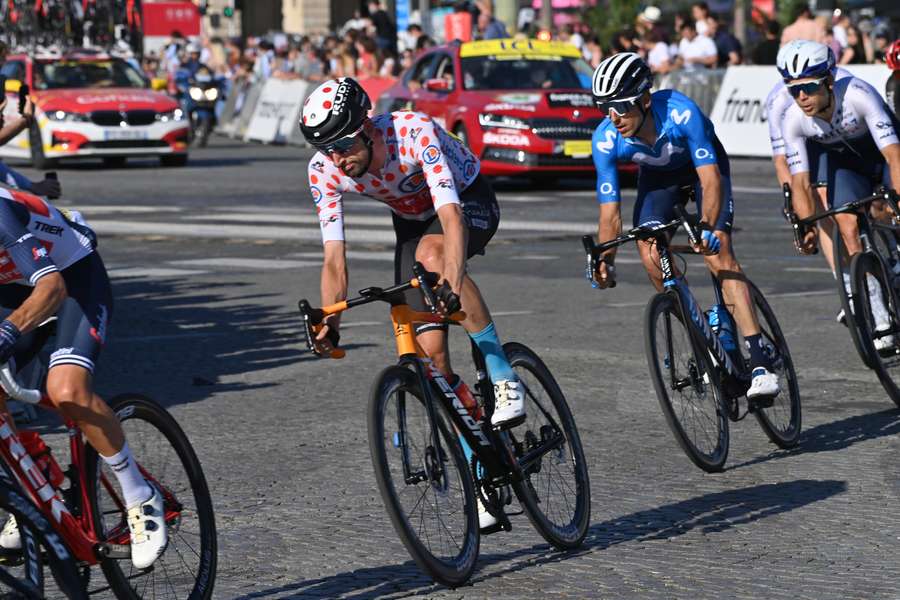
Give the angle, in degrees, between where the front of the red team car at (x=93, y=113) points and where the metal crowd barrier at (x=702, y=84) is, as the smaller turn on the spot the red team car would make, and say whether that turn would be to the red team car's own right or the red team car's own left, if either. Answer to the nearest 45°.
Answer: approximately 45° to the red team car's own left

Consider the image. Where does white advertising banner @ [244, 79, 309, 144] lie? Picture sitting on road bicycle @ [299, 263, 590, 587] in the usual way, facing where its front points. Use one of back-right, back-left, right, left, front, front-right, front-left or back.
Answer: back-right

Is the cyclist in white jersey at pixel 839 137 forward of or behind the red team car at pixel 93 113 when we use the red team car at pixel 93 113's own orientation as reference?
forward

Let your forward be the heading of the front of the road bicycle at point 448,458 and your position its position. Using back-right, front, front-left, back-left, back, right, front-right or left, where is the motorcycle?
back-right

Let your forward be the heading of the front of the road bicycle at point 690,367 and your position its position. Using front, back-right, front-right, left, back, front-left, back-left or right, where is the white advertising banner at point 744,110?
back-right

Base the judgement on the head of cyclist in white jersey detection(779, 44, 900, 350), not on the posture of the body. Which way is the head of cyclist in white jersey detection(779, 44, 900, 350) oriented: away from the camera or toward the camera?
toward the camera

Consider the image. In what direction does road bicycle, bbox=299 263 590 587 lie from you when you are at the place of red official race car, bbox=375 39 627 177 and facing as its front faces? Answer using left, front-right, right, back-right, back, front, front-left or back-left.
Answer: front-right

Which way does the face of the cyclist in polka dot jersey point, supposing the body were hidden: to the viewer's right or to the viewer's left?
to the viewer's left

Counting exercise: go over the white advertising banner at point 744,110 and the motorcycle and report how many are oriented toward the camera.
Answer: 2

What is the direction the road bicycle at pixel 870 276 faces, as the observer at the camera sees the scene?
facing the viewer and to the left of the viewer

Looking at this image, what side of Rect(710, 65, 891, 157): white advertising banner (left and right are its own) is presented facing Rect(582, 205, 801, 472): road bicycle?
front

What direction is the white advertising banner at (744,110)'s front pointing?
toward the camera

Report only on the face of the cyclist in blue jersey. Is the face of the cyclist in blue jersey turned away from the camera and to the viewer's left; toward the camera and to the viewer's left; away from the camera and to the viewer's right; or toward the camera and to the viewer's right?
toward the camera and to the viewer's left

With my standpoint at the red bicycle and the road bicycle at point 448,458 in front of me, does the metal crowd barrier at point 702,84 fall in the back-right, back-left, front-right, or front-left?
front-left

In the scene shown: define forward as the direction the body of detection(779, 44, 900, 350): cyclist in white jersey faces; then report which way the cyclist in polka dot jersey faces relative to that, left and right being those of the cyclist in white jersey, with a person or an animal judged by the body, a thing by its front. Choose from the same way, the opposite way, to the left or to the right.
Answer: the same way

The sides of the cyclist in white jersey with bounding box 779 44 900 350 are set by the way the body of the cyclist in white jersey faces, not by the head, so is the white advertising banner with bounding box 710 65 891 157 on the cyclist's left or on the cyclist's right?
on the cyclist's right
